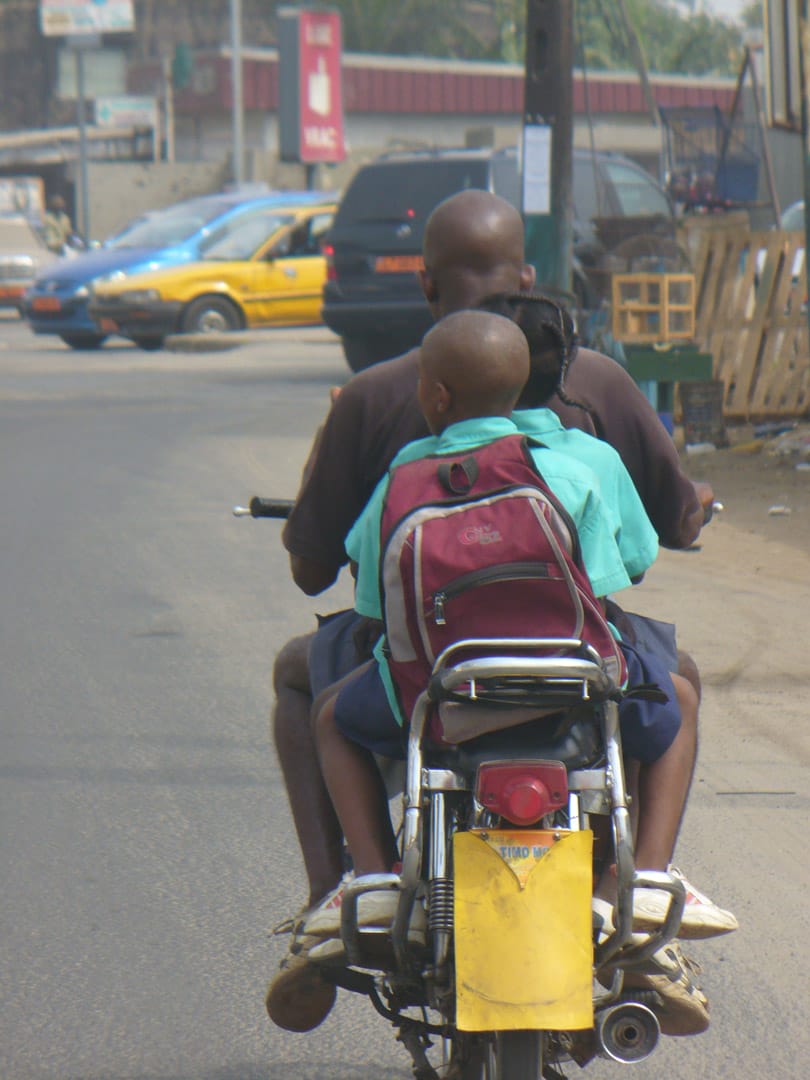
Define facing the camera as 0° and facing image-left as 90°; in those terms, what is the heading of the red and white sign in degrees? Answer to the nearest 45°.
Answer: approximately 0°

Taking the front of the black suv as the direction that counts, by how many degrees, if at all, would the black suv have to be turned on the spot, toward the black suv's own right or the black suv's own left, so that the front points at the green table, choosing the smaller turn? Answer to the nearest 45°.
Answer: approximately 135° to the black suv's own right

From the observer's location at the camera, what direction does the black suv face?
facing away from the viewer and to the right of the viewer

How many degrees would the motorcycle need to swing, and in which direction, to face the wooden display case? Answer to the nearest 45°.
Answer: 0° — it already faces it

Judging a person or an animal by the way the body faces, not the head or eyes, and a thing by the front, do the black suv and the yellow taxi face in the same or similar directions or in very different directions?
very different directions

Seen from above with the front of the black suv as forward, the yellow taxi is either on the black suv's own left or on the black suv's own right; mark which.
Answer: on the black suv's own left

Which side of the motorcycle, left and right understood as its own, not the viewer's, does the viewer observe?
back

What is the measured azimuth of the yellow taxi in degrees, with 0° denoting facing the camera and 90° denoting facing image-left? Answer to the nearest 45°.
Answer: approximately 45°

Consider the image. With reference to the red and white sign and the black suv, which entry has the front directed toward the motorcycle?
the red and white sign

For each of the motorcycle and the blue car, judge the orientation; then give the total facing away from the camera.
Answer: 1
